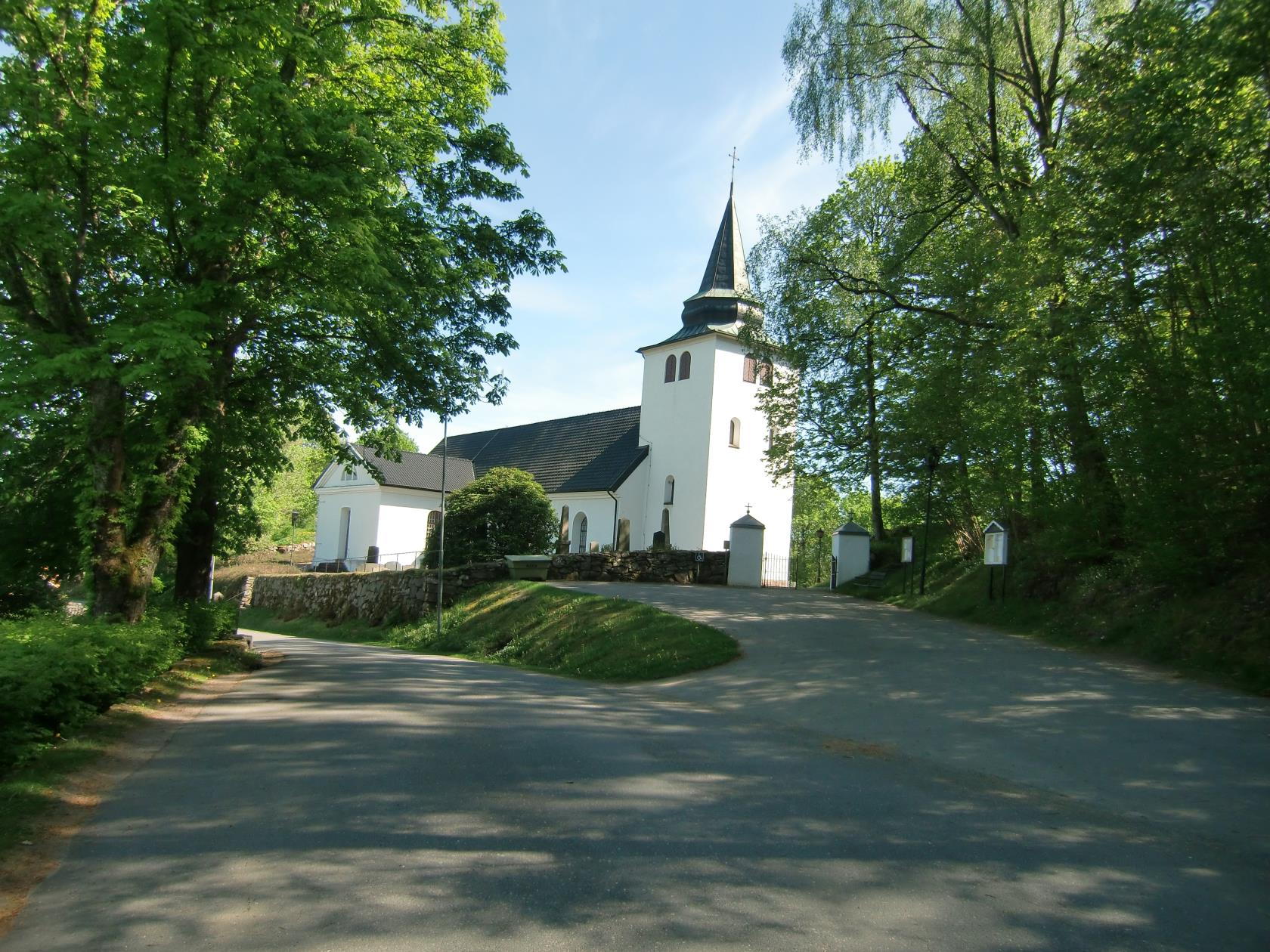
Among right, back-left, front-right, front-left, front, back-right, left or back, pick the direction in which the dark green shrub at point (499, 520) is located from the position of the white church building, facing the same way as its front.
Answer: right

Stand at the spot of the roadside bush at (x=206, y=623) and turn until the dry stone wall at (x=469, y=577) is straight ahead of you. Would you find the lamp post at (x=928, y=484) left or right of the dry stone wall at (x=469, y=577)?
right

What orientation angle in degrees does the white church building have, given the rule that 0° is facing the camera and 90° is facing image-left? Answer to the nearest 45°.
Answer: approximately 315°

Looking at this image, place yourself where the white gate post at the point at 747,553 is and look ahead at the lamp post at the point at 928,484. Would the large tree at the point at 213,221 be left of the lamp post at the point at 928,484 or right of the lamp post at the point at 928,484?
right

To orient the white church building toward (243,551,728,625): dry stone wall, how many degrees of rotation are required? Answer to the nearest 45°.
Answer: approximately 90° to its right

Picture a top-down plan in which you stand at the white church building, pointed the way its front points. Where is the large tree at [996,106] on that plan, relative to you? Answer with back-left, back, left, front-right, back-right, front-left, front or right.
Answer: front-right

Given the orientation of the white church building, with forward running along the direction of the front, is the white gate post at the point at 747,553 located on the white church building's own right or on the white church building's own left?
on the white church building's own right

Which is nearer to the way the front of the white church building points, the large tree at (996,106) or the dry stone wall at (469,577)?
the large tree

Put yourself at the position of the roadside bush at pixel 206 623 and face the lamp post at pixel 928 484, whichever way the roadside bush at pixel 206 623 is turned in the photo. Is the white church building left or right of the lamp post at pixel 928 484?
left

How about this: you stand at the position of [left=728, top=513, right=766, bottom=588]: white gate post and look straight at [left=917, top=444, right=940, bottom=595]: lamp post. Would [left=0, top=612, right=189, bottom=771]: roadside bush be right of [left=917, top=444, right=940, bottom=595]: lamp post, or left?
right

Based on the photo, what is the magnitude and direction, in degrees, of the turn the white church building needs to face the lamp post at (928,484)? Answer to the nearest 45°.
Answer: approximately 45° to its right
